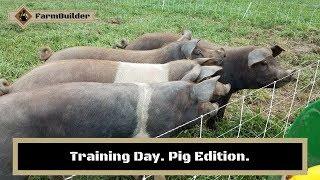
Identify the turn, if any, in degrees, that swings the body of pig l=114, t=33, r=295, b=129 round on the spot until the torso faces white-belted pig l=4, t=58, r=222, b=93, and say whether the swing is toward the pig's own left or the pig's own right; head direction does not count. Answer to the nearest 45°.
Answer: approximately 135° to the pig's own right

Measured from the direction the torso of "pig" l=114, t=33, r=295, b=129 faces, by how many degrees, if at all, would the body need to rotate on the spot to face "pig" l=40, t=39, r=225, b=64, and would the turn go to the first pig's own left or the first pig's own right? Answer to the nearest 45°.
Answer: approximately 180°

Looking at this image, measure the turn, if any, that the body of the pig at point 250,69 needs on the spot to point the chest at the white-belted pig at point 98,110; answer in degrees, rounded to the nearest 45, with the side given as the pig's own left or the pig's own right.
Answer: approximately 135° to the pig's own right

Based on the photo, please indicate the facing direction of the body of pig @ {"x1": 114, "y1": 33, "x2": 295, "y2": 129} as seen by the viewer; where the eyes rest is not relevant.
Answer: to the viewer's right

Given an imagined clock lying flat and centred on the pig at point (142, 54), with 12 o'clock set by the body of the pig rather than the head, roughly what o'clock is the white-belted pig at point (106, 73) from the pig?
The white-belted pig is roughly at 4 o'clock from the pig.

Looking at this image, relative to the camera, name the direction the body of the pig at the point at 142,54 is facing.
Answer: to the viewer's right

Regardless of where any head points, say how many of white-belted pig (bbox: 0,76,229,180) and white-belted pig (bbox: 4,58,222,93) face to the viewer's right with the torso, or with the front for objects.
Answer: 2

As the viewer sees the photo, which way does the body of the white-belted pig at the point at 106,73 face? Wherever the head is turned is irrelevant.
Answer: to the viewer's right

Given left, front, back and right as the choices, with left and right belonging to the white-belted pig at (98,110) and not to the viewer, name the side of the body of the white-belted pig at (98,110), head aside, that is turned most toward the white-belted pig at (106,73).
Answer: left

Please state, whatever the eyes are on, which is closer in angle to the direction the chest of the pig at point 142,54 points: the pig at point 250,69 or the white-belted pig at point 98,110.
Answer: the pig

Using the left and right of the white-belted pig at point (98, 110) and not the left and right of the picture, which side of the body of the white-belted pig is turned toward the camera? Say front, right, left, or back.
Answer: right
